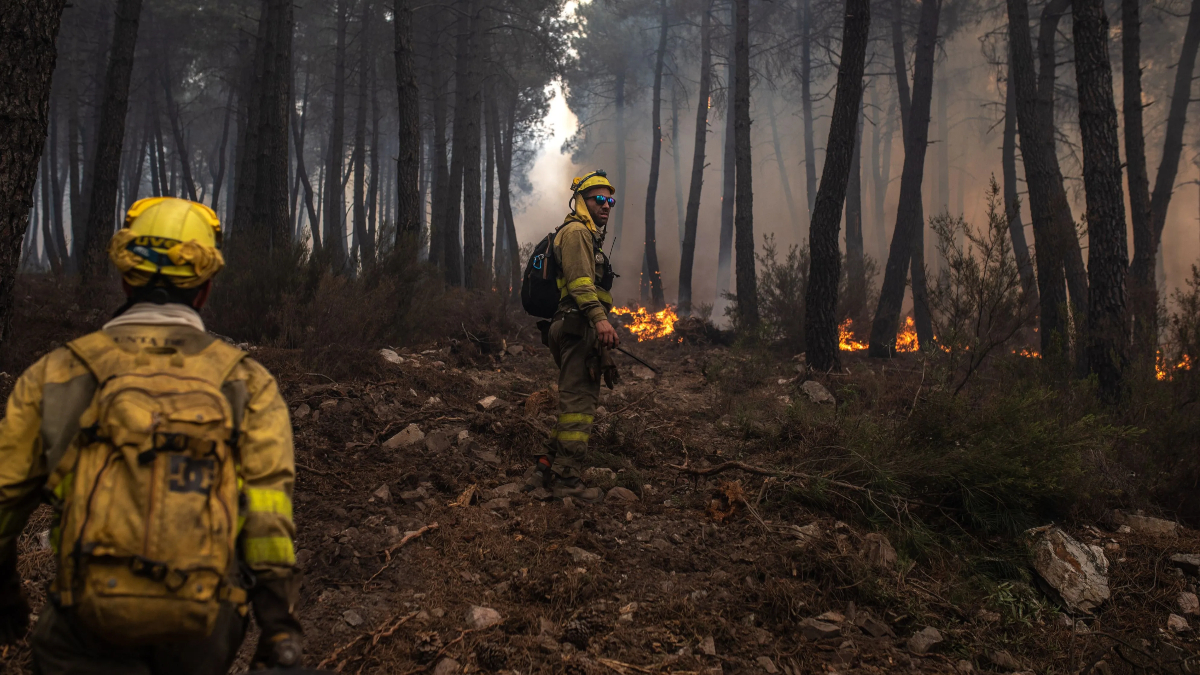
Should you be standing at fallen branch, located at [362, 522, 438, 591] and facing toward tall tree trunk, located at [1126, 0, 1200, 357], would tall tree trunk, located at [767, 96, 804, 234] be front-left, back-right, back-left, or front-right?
front-left

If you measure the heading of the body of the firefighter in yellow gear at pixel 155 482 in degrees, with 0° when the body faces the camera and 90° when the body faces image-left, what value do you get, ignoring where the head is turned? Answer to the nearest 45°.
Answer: approximately 180°

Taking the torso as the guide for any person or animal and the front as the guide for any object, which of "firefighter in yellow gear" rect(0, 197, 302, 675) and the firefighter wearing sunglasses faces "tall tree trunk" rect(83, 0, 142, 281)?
the firefighter in yellow gear

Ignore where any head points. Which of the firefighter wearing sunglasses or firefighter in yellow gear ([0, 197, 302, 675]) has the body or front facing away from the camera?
the firefighter in yellow gear

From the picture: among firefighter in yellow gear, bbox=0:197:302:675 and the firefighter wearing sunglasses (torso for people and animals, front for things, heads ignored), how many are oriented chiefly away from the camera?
1

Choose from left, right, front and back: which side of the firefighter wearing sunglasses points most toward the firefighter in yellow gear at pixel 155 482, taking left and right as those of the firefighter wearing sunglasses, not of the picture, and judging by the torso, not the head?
right

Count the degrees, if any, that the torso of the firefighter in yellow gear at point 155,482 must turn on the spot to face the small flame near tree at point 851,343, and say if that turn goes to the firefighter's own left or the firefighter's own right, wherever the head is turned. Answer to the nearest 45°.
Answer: approximately 45° to the firefighter's own right

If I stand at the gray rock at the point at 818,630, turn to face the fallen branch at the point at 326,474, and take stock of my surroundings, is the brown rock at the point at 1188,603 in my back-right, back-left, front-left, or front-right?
back-right

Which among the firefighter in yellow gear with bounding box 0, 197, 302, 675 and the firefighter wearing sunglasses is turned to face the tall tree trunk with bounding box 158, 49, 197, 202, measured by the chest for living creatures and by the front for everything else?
the firefighter in yellow gear

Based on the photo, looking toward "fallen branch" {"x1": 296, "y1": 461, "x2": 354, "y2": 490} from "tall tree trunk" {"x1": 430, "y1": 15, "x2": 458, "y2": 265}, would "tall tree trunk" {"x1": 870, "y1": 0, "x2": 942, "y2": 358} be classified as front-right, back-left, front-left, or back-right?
front-left

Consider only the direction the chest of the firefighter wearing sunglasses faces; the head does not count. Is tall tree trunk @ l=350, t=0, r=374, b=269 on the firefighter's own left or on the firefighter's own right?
on the firefighter's own left

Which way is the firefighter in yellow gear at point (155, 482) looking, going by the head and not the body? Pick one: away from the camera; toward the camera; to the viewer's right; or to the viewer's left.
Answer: away from the camera

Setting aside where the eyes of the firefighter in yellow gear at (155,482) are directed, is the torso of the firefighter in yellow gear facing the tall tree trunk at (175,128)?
yes

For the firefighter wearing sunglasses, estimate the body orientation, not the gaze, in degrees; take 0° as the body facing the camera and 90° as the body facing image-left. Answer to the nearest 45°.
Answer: approximately 270°
